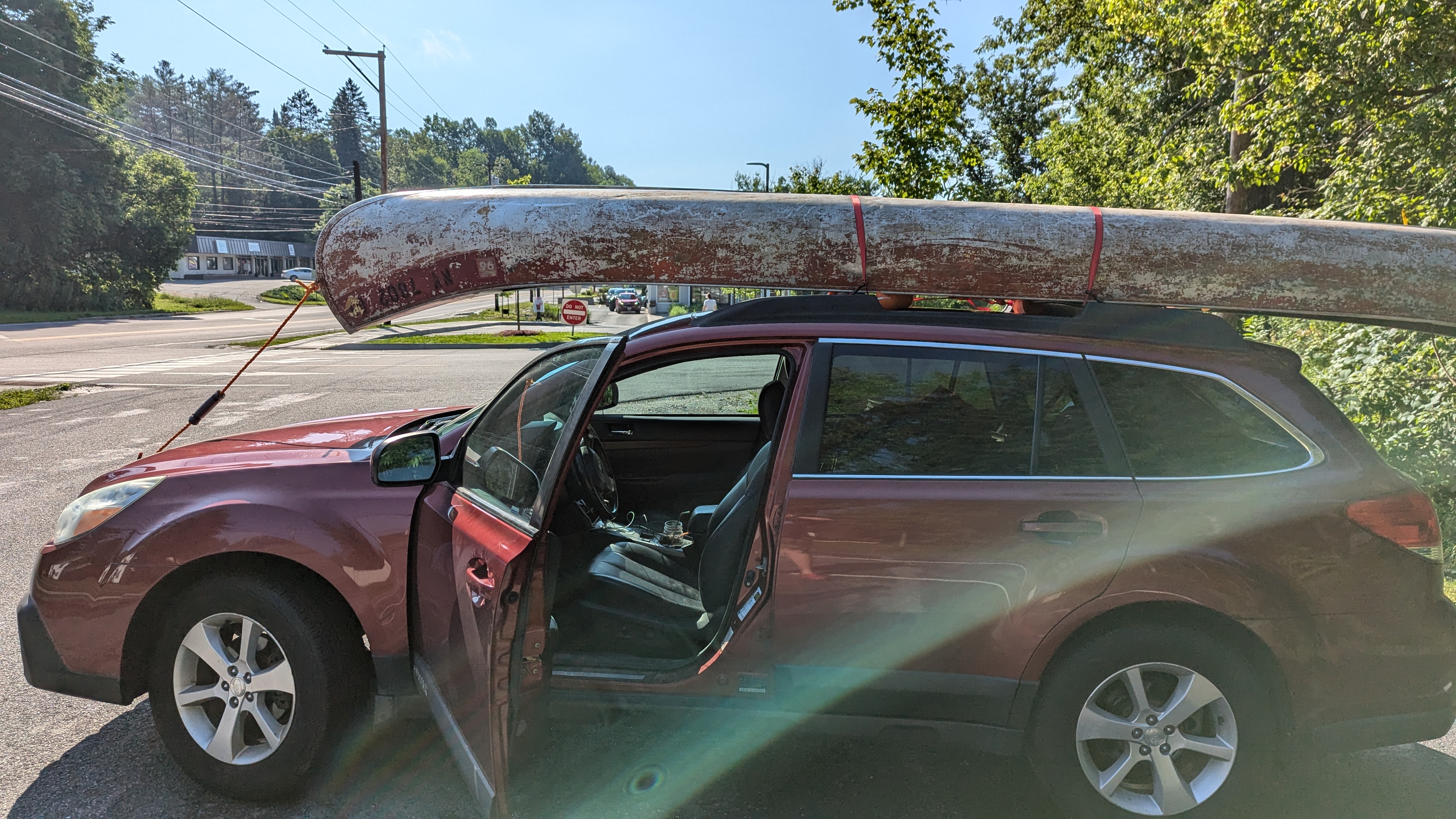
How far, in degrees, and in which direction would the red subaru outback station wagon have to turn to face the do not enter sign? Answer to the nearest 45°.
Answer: approximately 90° to its right

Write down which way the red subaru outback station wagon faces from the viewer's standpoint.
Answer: facing to the left of the viewer

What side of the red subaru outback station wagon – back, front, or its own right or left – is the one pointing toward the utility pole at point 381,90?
right

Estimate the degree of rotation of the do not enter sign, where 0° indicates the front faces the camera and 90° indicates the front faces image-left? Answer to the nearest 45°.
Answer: approximately 0°

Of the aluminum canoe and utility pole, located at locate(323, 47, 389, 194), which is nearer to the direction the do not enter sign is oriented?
the aluminum canoe

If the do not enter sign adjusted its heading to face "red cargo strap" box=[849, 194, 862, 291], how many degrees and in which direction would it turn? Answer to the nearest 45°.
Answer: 0° — it already faces it

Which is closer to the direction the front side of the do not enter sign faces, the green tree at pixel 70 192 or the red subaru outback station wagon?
the red subaru outback station wagon

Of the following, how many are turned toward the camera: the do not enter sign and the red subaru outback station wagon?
1

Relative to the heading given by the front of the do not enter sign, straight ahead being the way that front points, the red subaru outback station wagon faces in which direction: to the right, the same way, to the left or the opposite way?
to the right

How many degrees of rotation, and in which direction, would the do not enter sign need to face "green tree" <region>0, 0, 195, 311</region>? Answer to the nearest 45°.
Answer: approximately 135° to its right

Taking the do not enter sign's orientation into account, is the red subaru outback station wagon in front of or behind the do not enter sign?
in front
